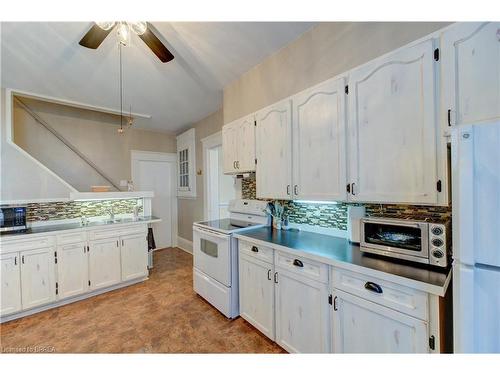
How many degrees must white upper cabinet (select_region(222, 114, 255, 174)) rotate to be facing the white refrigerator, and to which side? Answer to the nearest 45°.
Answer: approximately 90° to its left

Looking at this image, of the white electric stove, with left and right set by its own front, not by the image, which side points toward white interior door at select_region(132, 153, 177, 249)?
right

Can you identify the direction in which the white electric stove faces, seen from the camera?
facing the viewer and to the left of the viewer

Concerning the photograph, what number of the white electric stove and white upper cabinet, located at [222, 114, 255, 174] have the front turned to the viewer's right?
0

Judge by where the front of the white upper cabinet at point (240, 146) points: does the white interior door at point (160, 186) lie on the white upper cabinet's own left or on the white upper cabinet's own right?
on the white upper cabinet's own right
